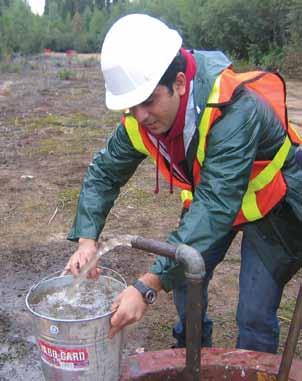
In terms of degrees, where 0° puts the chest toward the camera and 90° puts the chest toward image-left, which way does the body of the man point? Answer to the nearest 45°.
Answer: approximately 45°

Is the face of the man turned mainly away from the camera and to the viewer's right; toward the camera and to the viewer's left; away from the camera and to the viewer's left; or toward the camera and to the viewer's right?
toward the camera and to the viewer's left
